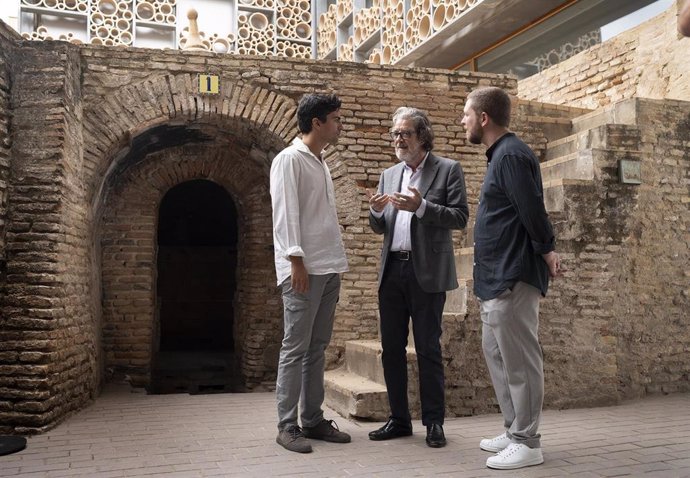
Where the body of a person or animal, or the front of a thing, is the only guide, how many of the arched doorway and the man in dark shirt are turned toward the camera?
1

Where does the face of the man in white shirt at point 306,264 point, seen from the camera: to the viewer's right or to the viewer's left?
to the viewer's right

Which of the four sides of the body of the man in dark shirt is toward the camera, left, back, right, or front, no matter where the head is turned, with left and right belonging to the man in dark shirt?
left

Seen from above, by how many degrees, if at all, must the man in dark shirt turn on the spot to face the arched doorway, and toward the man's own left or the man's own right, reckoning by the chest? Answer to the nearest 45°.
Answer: approximately 45° to the man's own right

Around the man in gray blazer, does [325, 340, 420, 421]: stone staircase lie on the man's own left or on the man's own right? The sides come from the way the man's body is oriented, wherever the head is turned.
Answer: on the man's own right

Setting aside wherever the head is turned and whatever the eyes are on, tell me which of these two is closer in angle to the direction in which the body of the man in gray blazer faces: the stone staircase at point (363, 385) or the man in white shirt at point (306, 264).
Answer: the man in white shirt

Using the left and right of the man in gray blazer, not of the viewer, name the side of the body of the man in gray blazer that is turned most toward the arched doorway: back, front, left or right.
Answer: right
